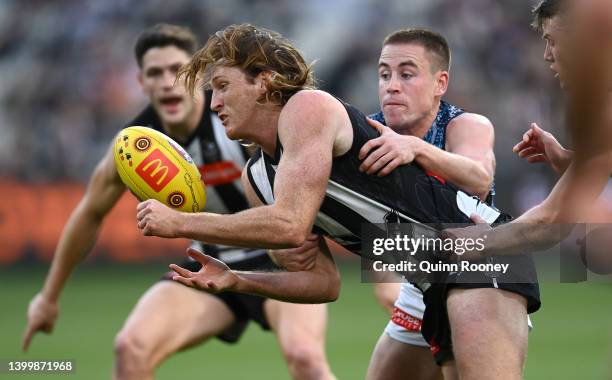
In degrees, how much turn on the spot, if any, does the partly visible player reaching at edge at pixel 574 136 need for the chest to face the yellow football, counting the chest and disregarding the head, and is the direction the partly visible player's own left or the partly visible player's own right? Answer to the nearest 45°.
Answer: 0° — they already face it

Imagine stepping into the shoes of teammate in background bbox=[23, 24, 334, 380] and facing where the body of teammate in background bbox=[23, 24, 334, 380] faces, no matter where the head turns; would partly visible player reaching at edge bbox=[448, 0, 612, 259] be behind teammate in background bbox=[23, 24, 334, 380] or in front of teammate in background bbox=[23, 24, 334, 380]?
in front

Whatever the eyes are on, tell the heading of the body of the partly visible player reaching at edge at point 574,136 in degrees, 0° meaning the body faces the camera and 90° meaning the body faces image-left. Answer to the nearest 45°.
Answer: approximately 90°

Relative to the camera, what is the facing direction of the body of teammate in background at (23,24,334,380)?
toward the camera

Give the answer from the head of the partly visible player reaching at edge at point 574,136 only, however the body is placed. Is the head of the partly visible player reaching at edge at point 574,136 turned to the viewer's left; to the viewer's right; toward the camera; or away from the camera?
to the viewer's left

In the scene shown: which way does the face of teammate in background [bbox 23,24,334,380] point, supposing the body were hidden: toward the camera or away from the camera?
toward the camera

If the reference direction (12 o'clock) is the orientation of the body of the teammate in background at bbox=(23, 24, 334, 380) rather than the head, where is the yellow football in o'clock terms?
The yellow football is roughly at 12 o'clock from the teammate in background.

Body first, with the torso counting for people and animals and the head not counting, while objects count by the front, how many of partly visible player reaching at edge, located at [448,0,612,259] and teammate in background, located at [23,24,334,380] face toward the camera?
1
